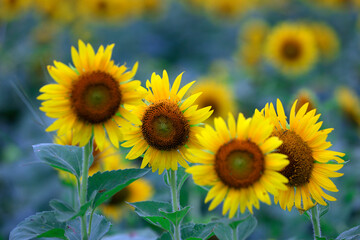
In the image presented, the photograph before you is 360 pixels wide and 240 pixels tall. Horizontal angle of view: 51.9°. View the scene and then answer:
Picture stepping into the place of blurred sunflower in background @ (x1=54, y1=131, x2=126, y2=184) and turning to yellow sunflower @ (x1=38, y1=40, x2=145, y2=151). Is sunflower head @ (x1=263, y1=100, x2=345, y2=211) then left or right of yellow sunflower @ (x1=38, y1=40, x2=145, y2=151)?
left

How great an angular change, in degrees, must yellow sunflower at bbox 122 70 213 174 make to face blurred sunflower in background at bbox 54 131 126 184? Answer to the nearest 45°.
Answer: approximately 180°

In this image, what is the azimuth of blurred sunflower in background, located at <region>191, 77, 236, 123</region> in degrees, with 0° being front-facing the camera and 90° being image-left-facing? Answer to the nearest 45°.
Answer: approximately 0°

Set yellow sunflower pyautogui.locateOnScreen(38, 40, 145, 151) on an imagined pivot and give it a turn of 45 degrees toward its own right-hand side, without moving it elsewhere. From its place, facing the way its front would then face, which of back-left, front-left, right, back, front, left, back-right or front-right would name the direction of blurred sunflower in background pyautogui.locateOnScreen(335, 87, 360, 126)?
back
